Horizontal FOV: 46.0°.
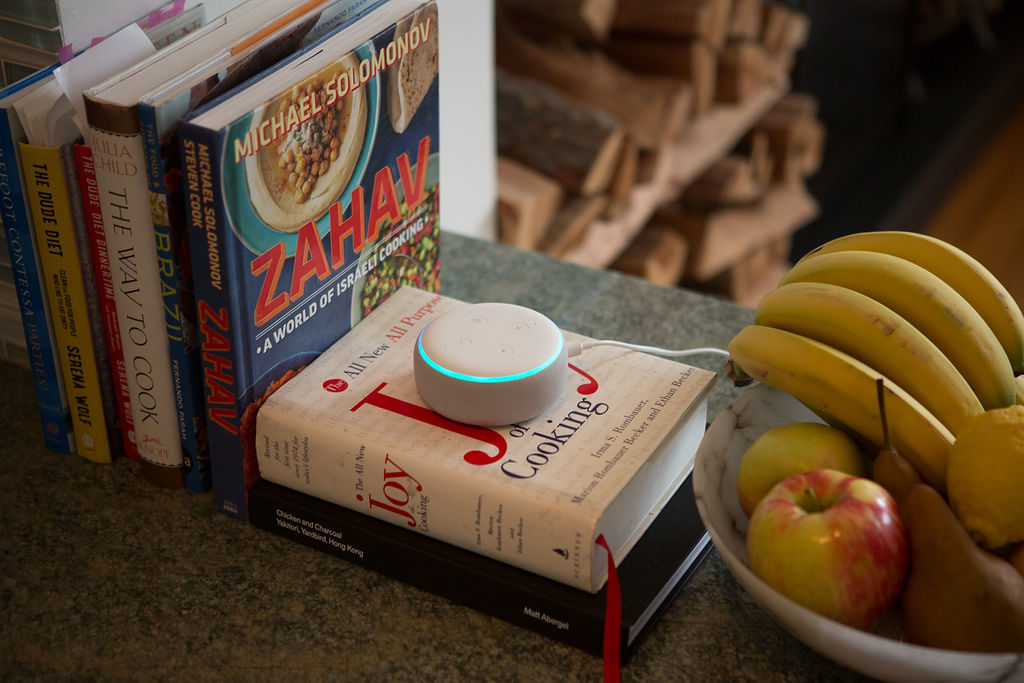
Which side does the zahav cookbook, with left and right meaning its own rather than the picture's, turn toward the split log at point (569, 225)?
left

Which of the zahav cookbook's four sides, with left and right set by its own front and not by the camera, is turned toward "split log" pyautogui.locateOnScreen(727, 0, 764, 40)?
left

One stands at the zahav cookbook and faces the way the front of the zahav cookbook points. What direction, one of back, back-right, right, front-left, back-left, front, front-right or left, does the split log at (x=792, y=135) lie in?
left

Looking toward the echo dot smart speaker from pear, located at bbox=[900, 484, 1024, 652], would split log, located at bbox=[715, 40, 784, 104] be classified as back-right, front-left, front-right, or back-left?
front-right

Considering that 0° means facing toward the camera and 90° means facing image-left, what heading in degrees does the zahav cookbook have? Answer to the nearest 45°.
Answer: approximately 315°
